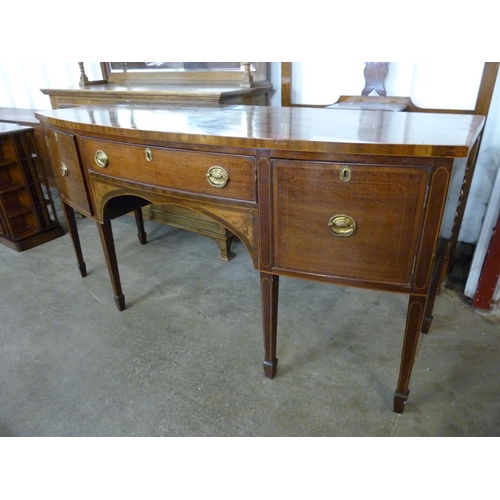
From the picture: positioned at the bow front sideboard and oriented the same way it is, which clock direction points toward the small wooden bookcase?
The small wooden bookcase is roughly at 3 o'clock from the bow front sideboard.

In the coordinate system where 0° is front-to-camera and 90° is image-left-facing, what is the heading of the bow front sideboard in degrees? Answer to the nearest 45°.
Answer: approximately 45°
